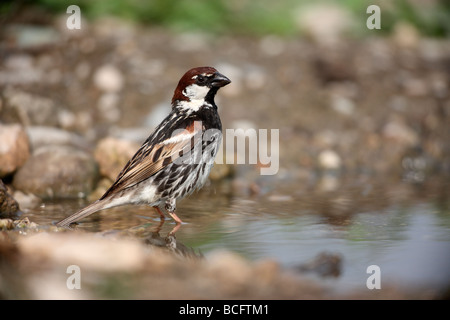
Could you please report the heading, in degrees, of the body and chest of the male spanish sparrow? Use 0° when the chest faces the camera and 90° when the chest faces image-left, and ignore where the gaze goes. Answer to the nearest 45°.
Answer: approximately 270°

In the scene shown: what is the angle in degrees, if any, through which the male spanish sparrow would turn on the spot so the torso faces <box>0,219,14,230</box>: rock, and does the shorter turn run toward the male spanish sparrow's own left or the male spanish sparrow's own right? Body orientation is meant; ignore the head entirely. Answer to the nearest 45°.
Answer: approximately 135° to the male spanish sparrow's own right

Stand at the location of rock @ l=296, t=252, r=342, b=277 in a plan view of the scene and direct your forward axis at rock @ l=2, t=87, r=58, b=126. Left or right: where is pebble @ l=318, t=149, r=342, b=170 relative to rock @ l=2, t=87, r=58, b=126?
right

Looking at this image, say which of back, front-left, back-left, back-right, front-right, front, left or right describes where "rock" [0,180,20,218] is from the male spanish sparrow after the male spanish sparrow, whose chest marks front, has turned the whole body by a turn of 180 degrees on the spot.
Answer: front

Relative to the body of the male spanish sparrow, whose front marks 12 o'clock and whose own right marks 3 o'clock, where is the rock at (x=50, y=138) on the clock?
The rock is roughly at 8 o'clock from the male spanish sparrow.

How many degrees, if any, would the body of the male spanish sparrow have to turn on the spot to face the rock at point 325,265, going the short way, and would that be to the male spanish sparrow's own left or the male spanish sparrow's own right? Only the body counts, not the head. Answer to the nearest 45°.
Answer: approximately 45° to the male spanish sparrow's own right

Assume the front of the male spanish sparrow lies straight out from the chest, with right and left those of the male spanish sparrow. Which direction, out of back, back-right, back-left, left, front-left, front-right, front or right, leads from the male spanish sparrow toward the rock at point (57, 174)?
back-left

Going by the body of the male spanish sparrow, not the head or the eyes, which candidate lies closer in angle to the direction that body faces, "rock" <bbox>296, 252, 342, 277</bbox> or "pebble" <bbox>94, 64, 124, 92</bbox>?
the rock

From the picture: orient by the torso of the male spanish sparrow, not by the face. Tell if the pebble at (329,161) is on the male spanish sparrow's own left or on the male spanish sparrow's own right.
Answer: on the male spanish sparrow's own left

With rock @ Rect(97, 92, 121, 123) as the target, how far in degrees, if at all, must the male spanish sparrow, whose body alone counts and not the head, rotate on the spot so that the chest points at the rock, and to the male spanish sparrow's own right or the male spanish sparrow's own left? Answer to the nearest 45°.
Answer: approximately 90° to the male spanish sparrow's own left

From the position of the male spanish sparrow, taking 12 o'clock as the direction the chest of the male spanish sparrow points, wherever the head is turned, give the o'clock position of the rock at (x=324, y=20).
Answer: The rock is roughly at 10 o'clock from the male spanish sparrow.

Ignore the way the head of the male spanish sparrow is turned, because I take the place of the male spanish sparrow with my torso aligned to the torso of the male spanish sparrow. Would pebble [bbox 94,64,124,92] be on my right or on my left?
on my left
